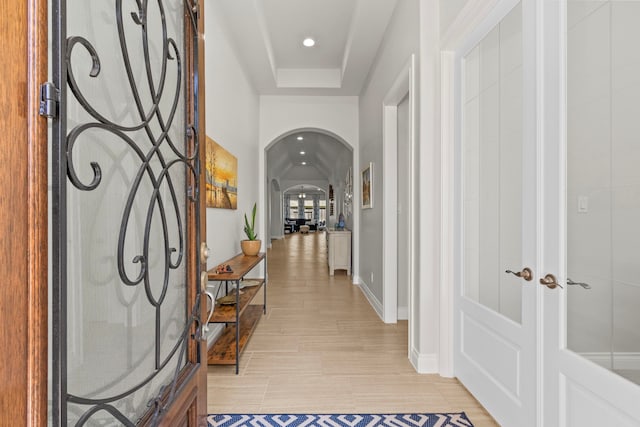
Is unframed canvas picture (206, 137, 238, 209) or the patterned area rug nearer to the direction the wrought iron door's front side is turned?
the patterned area rug

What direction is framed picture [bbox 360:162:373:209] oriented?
to the viewer's left

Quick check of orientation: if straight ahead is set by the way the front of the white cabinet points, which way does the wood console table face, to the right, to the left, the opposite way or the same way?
the opposite way

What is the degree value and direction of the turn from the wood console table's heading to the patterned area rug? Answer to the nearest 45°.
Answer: approximately 45° to its right

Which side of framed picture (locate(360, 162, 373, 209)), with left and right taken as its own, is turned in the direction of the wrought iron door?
left

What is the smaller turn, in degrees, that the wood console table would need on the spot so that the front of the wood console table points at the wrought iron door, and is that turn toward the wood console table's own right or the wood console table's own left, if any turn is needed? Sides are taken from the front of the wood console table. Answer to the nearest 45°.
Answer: approximately 90° to the wood console table's own right

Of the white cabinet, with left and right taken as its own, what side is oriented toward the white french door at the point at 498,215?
left

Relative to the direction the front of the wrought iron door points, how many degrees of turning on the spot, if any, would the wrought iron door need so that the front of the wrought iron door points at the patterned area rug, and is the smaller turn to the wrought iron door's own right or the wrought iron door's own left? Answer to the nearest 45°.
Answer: approximately 90° to the wrought iron door's own left

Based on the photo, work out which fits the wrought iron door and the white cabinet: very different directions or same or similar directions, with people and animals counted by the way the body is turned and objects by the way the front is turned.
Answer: very different directions

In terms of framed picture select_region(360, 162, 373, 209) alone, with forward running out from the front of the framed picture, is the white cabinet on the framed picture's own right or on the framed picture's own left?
on the framed picture's own right

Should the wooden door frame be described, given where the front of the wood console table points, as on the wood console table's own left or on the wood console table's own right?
on the wood console table's own right

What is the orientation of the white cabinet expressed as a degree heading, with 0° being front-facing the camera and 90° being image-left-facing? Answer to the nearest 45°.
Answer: approximately 90°

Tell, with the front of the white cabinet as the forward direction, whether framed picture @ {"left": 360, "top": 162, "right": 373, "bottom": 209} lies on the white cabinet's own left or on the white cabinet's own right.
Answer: on the white cabinet's own left

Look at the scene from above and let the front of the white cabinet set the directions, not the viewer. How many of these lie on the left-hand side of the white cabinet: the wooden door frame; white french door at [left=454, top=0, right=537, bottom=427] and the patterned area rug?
3

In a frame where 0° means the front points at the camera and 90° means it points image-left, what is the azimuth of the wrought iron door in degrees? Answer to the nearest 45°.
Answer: approximately 315°

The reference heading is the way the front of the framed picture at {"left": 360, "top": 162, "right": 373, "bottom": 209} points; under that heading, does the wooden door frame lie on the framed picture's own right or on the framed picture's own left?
on the framed picture's own left

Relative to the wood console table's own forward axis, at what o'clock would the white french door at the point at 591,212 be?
The white french door is roughly at 2 o'clock from the wood console table.

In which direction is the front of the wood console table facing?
to the viewer's right

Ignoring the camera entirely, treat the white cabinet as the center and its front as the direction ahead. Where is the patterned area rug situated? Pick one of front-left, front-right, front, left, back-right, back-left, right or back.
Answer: left

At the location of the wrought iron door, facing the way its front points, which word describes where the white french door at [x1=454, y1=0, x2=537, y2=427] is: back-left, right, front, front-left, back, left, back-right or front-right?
front-left

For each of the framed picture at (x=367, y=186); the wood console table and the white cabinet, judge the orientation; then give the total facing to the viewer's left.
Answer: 2
